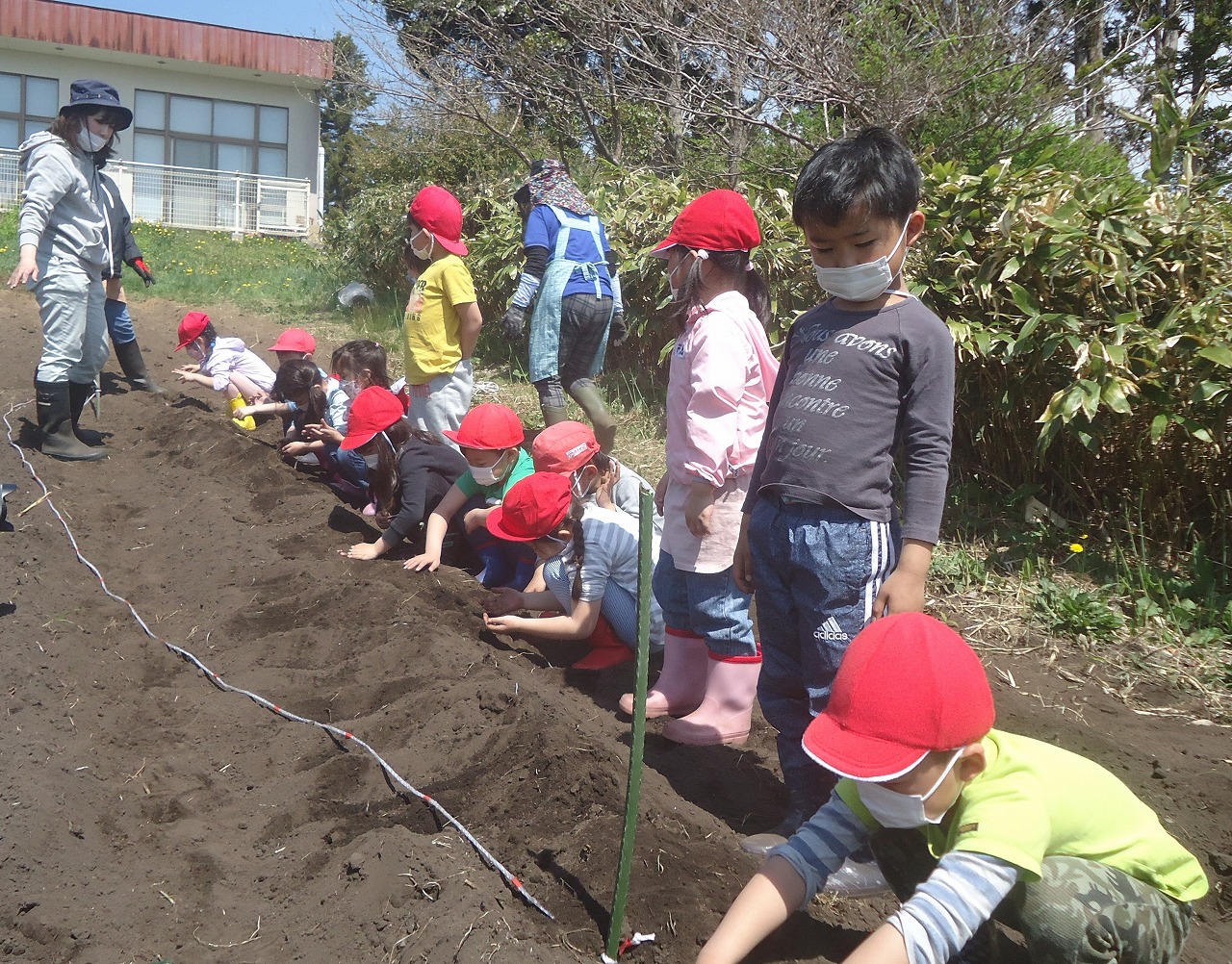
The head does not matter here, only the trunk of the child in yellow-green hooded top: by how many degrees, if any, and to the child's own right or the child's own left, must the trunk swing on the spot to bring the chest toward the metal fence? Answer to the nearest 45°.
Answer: approximately 90° to the child's own right

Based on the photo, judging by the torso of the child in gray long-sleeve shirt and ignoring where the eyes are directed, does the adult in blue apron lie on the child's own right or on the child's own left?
on the child's own right

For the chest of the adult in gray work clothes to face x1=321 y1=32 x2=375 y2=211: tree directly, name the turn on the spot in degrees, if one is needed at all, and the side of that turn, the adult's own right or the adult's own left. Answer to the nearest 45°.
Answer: approximately 135° to the adult's own left

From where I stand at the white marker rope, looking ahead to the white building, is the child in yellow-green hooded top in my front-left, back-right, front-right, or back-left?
back-right

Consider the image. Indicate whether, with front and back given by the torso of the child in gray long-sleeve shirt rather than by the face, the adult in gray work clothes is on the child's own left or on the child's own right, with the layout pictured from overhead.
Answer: on the child's own right

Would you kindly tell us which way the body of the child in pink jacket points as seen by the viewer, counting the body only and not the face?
to the viewer's left

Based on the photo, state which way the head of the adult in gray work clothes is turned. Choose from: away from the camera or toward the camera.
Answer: toward the camera

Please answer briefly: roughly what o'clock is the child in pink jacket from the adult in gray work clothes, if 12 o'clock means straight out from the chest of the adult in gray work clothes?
The child in pink jacket is roughly at 1 o'clock from the adult in gray work clothes.

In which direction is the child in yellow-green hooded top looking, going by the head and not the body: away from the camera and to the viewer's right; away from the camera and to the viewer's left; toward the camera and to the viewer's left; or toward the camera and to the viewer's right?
toward the camera and to the viewer's left

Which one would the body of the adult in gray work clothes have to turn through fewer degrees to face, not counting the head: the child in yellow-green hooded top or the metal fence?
the child in yellow-green hooded top

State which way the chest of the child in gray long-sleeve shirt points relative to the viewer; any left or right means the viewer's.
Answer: facing the viewer and to the left of the viewer

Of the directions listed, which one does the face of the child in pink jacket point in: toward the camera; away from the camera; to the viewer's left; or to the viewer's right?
to the viewer's left

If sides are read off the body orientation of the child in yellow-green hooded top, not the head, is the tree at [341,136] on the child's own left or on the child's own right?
on the child's own right

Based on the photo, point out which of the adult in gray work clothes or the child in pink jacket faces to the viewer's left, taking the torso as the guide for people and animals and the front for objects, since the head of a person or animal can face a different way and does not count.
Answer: the child in pink jacket

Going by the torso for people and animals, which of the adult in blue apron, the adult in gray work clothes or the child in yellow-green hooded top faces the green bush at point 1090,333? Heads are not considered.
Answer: the adult in gray work clothes

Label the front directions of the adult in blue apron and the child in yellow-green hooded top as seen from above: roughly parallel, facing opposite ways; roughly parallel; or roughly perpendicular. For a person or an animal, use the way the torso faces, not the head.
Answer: roughly perpendicular

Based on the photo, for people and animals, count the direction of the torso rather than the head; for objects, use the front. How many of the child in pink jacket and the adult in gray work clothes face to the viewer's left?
1

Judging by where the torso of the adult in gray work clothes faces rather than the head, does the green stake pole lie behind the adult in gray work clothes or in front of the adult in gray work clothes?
in front
